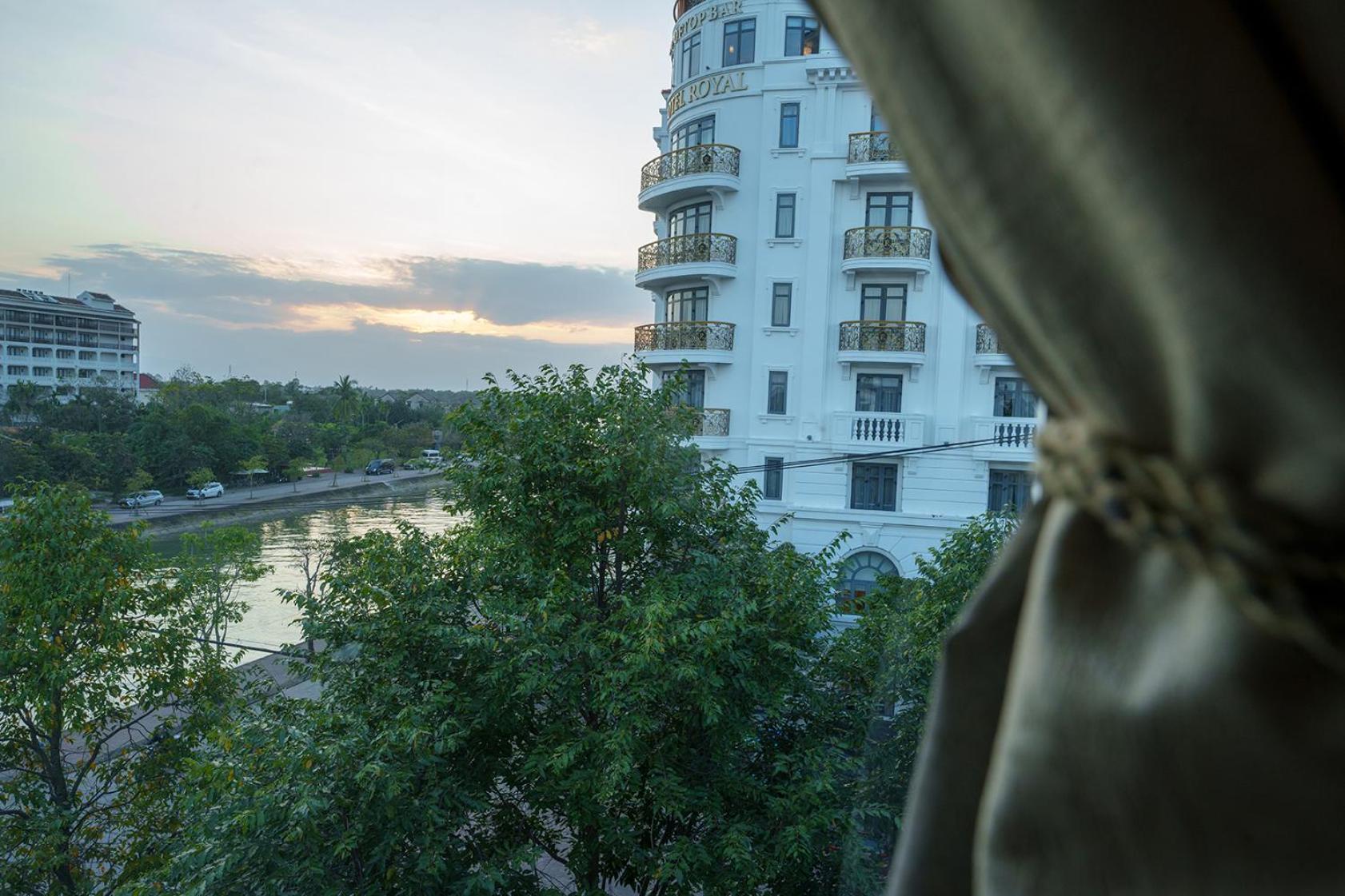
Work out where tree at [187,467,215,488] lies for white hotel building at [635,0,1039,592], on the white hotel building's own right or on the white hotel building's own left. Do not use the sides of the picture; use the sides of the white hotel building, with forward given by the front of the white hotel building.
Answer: on the white hotel building's own right

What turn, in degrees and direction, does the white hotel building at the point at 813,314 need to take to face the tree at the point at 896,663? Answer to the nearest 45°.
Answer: approximately 45° to its left

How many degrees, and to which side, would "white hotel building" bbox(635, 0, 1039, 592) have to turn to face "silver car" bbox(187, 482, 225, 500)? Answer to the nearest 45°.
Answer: approximately 90° to its right

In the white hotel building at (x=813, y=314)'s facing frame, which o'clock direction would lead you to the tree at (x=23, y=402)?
The tree is roughly at 2 o'clock from the white hotel building.

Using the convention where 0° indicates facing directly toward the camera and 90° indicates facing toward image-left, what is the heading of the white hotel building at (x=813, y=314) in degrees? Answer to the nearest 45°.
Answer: approximately 45°

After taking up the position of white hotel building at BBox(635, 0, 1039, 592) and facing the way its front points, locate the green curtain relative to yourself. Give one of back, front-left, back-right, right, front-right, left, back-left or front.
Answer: front-left

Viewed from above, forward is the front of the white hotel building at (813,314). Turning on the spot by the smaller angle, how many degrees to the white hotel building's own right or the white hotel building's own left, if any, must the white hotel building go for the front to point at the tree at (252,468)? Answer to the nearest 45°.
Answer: approximately 90° to the white hotel building's own right

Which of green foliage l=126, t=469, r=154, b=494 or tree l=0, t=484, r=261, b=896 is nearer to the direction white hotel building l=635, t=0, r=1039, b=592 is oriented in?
the tree

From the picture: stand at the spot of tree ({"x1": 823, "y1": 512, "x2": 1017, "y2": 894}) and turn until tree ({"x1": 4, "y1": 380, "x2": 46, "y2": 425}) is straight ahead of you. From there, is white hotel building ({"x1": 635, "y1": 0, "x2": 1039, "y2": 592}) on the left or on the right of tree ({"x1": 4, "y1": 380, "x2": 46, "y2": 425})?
right

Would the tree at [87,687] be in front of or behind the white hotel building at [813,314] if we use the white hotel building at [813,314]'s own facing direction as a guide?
in front

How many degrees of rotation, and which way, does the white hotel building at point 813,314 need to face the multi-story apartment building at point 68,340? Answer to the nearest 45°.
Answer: approximately 90° to its right
